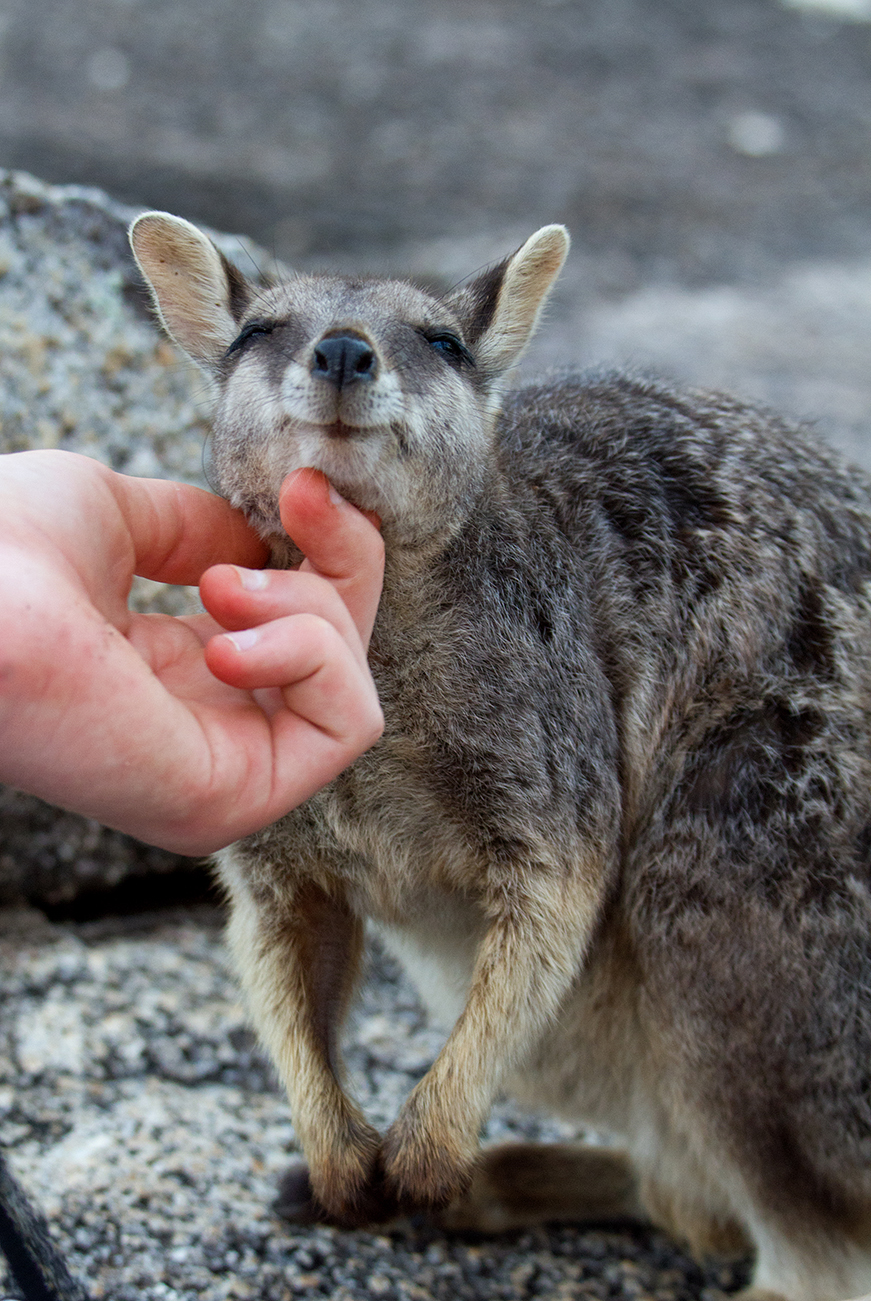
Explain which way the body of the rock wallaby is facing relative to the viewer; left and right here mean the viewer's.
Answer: facing the viewer and to the left of the viewer
